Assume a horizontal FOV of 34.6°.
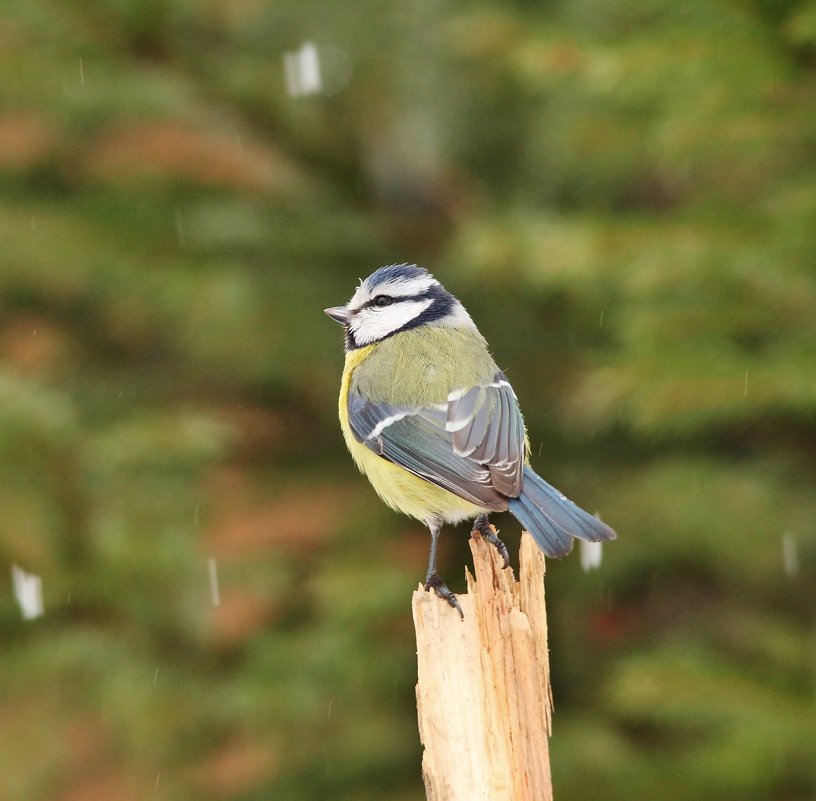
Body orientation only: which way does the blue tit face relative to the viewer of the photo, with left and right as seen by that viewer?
facing away from the viewer and to the left of the viewer
